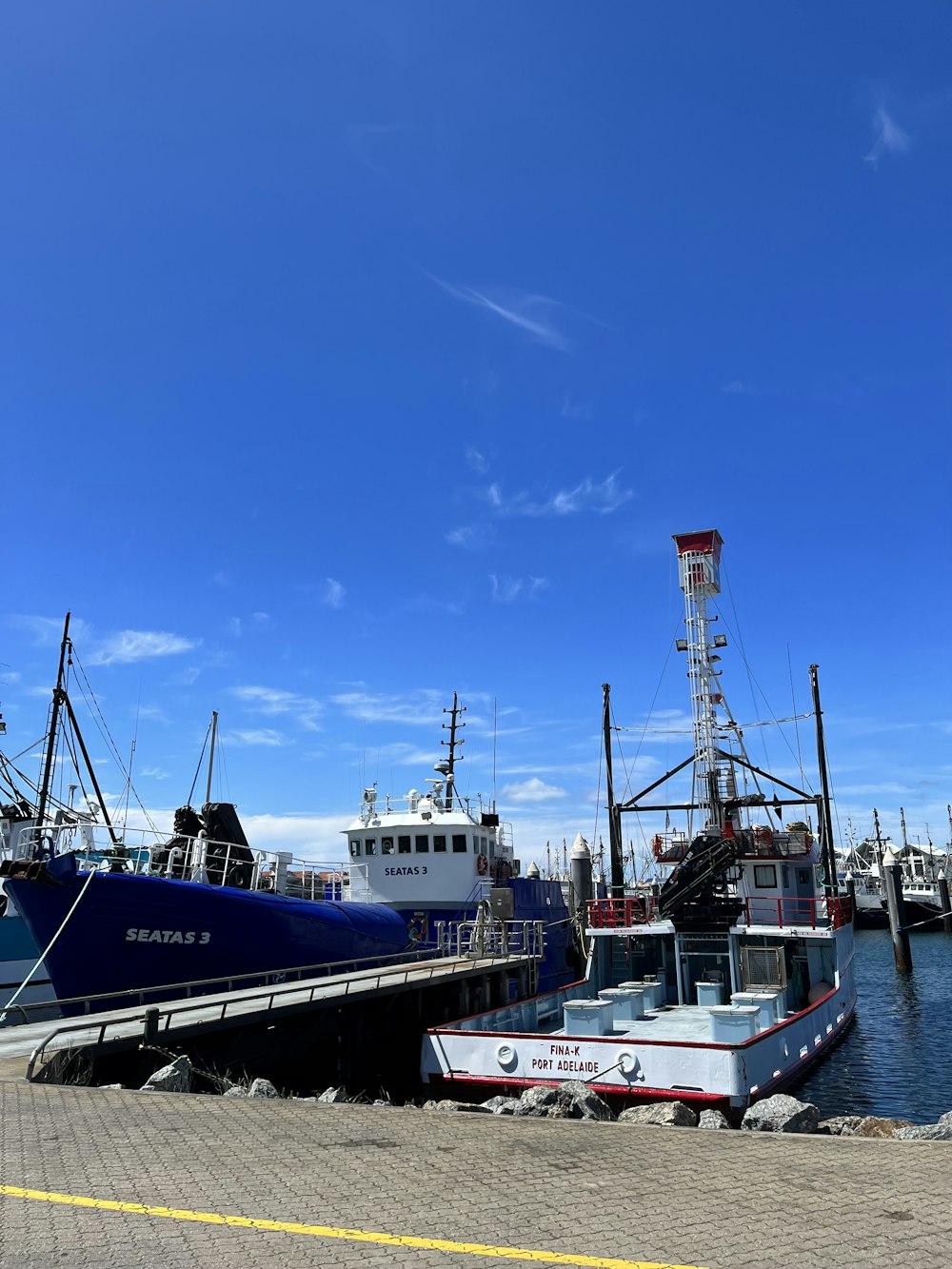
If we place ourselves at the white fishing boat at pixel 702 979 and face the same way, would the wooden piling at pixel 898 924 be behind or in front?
in front

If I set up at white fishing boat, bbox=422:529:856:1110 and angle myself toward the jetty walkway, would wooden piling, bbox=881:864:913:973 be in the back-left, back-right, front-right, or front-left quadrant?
back-right

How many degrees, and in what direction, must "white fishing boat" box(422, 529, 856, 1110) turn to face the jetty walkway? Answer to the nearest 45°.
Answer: approximately 180°

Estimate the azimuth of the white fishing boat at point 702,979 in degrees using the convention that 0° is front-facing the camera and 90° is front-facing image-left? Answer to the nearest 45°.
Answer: approximately 225°

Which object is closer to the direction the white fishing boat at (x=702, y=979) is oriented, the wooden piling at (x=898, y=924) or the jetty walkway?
the wooden piling
